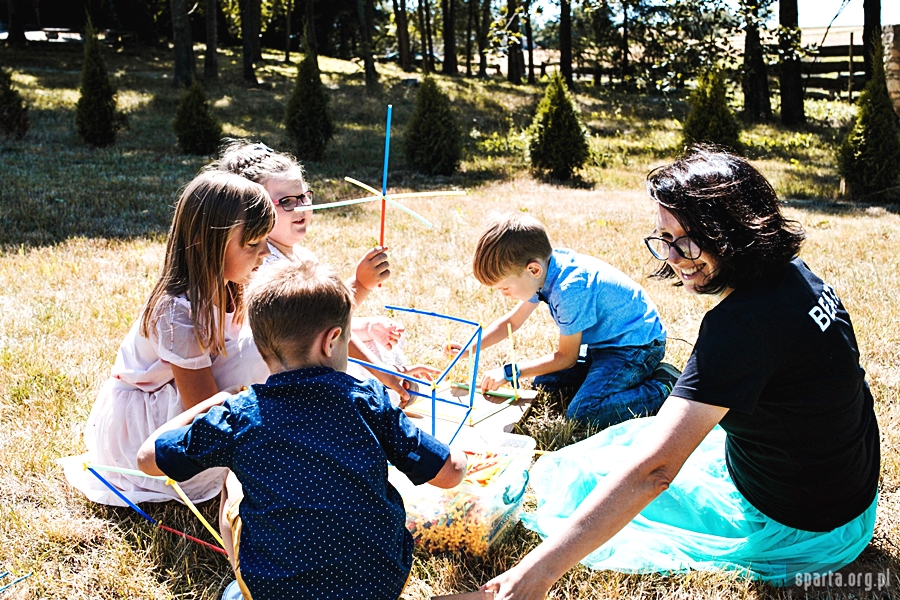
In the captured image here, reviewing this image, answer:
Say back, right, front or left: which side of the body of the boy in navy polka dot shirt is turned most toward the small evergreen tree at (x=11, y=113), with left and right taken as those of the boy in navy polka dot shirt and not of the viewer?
front

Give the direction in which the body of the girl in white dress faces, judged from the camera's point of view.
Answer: to the viewer's right

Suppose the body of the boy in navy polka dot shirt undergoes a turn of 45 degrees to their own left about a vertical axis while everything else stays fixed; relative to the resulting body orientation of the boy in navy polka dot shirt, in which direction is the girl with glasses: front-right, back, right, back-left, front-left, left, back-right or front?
front-right

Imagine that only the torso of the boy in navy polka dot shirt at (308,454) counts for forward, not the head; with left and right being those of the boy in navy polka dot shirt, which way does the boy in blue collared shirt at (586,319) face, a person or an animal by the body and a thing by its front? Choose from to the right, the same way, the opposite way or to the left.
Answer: to the left

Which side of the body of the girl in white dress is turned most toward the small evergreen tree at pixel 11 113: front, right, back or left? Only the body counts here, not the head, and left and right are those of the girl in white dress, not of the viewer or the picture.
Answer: left

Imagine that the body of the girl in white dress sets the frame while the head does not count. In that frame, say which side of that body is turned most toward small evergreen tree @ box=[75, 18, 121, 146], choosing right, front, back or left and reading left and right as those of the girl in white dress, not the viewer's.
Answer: left

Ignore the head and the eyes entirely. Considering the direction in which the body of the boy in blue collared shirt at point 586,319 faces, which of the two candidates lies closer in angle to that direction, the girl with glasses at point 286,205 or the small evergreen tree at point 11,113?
the girl with glasses

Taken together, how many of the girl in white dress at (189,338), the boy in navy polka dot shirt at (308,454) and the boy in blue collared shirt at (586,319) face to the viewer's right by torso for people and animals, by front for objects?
1

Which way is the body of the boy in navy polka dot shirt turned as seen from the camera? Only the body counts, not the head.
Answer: away from the camera

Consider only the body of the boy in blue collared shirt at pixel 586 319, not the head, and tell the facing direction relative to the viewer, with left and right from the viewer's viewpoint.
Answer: facing to the left of the viewer

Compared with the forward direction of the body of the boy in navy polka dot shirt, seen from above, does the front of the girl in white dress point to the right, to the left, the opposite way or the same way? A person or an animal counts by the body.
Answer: to the right

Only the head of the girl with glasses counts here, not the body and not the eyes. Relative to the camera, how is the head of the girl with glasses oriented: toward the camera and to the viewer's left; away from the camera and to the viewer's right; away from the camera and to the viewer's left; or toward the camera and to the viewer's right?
toward the camera and to the viewer's right

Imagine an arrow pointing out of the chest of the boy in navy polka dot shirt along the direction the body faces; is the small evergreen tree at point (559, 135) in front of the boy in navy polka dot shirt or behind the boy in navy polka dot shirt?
in front
